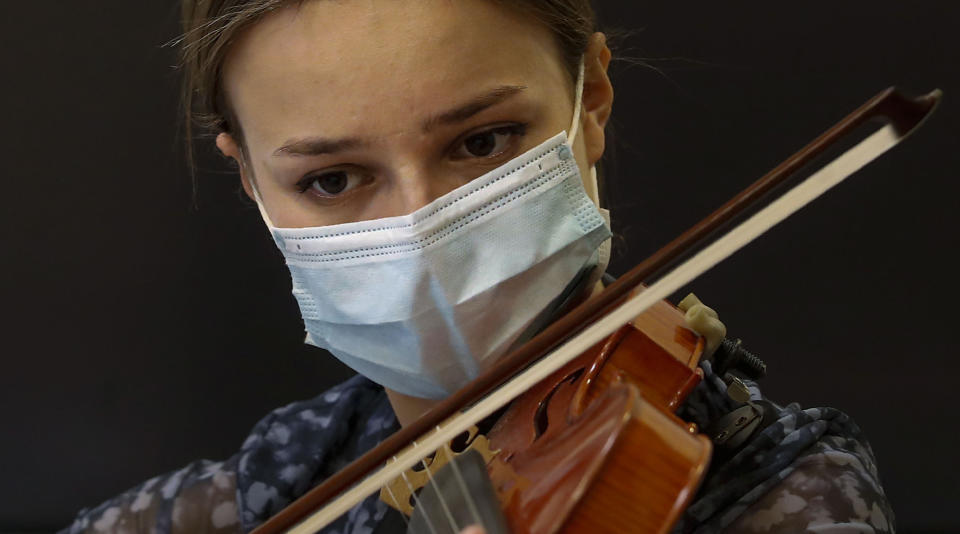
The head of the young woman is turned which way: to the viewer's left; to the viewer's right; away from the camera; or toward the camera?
toward the camera

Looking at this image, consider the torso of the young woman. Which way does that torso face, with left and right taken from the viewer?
facing the viewer
